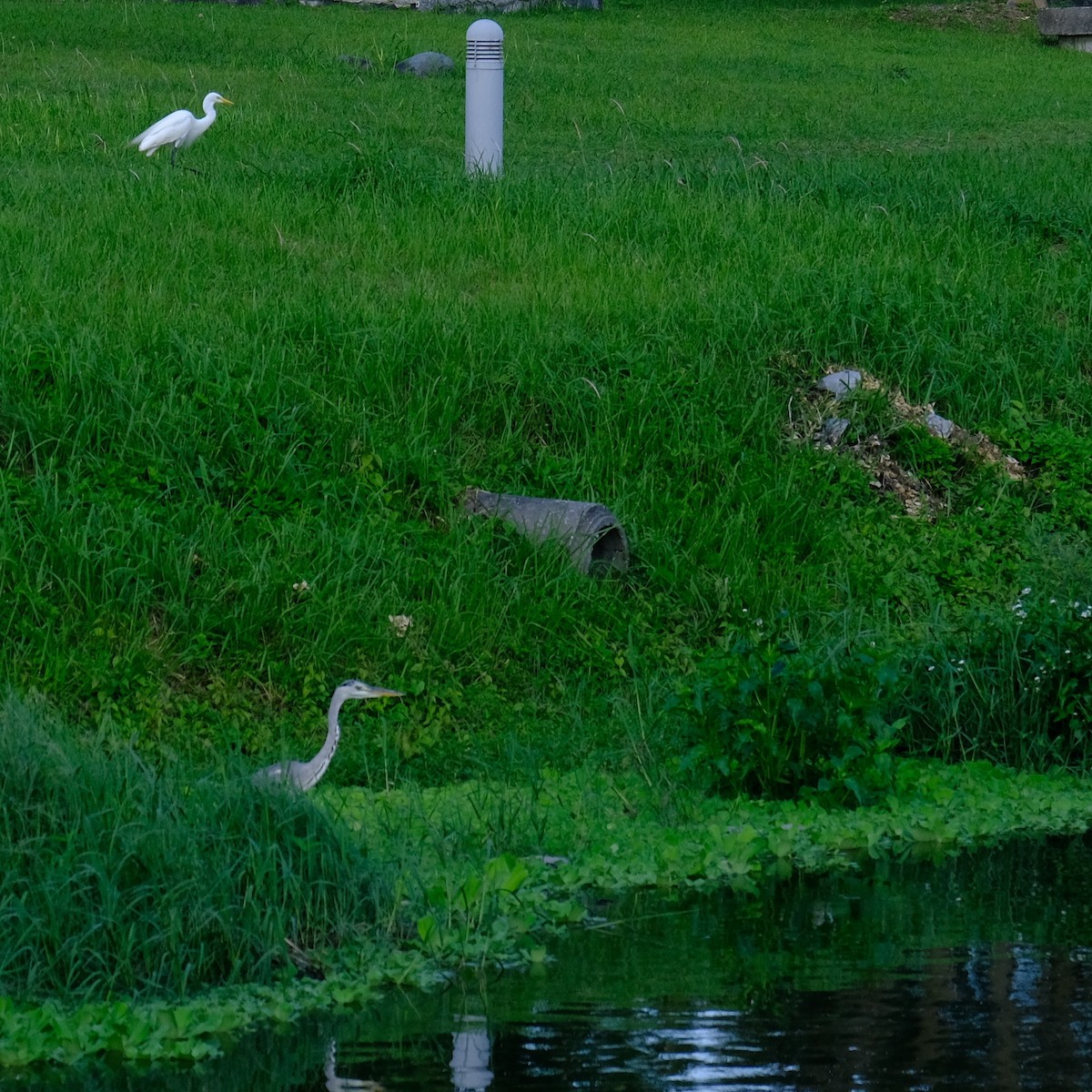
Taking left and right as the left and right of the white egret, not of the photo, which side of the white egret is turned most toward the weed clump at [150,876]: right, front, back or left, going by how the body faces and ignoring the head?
right

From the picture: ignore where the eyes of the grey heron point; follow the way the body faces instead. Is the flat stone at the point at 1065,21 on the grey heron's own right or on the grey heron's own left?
on the grey heron's own left

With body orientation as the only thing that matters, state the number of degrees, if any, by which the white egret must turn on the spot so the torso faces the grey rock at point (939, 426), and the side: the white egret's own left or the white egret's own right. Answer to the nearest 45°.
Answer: approximately 45° to the white egret's own right

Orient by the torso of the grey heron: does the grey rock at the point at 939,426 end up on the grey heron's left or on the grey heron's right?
on the grey heron's left

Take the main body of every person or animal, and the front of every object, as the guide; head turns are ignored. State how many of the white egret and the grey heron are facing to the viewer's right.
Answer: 2

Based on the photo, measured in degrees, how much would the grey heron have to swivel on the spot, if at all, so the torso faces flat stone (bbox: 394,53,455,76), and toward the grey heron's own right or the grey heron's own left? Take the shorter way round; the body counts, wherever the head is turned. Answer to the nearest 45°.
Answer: approximately 90° to the grey heron's own left

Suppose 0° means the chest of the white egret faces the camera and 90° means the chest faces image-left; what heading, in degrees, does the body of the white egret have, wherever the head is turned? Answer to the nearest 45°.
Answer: approximately 270°

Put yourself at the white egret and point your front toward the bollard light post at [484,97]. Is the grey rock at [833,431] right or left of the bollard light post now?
right

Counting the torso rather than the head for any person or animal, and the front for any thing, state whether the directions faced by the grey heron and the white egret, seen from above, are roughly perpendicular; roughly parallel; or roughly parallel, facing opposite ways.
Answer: roughly parallel

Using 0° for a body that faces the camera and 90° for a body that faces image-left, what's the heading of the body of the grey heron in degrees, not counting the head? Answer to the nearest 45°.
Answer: approximately 270°
